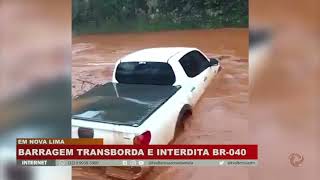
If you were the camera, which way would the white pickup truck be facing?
facing away from the viewer and to the right of the viewer
